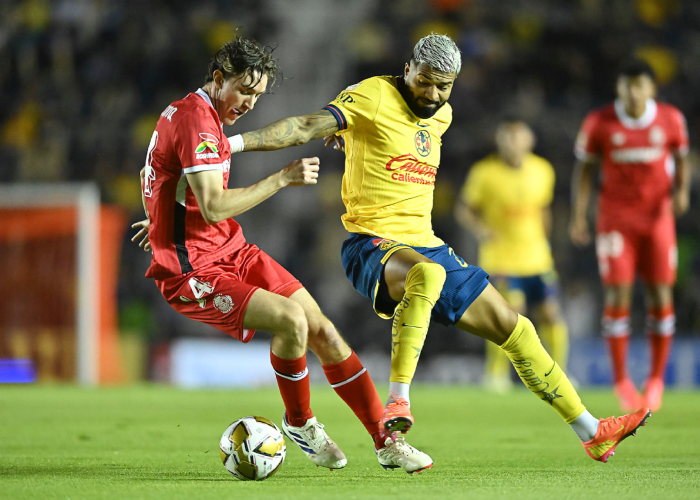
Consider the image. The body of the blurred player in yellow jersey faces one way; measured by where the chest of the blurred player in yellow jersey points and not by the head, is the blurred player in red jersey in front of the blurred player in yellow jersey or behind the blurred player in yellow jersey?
in front

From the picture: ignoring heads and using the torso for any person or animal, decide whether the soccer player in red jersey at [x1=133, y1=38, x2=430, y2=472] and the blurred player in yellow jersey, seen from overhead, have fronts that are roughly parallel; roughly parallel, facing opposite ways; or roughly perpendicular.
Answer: roughly perpendicular

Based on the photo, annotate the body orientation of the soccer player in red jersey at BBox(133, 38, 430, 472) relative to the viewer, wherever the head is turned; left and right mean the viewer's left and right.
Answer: facing to the right of the viewer

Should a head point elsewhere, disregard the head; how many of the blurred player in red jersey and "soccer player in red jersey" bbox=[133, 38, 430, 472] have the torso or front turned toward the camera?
1

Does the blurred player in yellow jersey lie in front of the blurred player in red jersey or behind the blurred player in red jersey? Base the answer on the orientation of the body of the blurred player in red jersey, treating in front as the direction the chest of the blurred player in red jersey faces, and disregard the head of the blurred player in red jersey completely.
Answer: behind

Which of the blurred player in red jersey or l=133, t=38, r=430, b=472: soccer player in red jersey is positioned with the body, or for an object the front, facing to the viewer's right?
the soccer player in red jersey

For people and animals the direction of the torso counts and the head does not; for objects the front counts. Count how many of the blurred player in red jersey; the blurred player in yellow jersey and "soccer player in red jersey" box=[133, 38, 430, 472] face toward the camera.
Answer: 2

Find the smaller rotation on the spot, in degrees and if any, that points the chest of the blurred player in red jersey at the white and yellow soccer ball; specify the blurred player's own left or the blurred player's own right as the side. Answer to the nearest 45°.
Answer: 0° — they already face it

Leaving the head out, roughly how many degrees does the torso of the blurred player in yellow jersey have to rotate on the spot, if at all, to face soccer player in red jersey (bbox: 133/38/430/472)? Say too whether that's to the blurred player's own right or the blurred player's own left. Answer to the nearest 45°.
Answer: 0° — they already face them

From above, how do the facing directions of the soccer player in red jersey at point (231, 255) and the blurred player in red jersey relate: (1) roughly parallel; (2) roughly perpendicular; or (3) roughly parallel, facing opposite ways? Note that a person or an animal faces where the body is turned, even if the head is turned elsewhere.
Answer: roughly perpendicular

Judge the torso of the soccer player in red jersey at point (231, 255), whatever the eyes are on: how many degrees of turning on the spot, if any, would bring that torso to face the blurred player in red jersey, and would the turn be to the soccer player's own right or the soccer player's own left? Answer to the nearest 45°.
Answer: approximately 45° to the soccer player's own left

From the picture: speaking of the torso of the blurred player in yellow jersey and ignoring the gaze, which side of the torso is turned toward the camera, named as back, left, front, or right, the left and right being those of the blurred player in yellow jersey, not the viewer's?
front

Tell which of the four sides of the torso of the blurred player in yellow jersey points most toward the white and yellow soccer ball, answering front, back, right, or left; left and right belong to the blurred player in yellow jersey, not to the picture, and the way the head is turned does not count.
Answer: front

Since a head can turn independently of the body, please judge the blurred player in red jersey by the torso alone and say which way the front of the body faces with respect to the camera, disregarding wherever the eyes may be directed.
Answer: toward the camera
